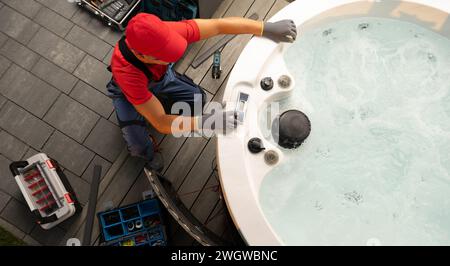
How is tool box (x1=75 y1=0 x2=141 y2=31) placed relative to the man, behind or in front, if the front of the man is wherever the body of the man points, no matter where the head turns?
behind

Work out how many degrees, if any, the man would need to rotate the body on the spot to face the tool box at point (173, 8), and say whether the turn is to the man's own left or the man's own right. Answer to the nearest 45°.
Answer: approximately 135° to the man's own left

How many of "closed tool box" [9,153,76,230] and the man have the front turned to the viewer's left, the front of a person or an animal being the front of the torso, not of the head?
0

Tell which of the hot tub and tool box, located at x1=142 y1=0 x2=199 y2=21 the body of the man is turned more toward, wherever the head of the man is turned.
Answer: the hot tub

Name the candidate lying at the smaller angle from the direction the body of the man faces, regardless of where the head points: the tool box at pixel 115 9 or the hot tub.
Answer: the hot tub

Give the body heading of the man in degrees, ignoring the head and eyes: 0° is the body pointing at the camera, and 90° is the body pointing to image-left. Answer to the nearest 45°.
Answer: approximately 315°
